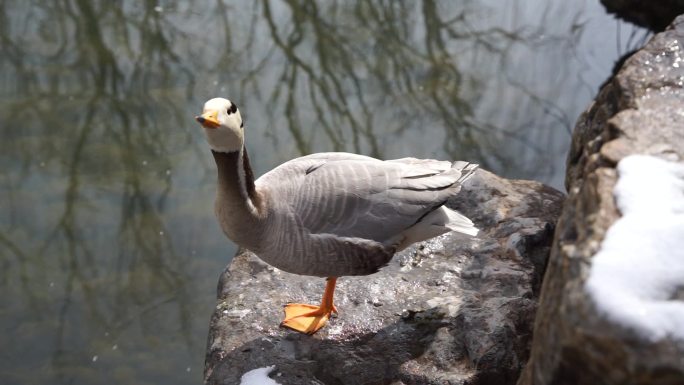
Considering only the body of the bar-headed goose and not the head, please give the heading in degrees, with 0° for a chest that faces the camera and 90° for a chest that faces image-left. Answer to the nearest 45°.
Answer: approximately 90°

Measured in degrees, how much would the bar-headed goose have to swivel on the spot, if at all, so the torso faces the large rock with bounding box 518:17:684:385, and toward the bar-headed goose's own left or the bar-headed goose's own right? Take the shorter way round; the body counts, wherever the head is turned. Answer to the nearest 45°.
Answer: approximately 135° to the bar-headed goose's own left
